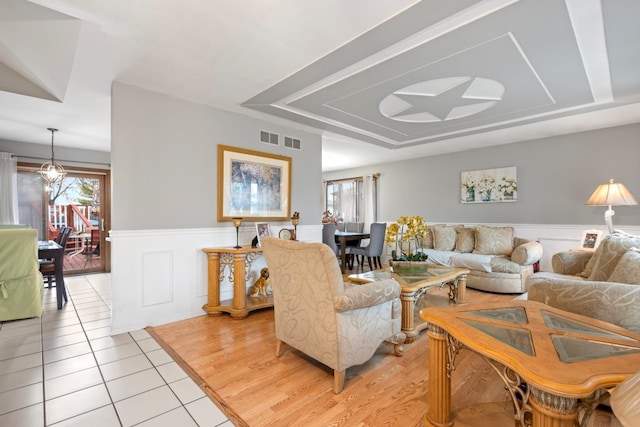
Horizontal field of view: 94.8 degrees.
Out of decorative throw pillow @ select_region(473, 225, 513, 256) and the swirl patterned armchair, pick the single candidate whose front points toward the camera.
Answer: the decorative throw pillow

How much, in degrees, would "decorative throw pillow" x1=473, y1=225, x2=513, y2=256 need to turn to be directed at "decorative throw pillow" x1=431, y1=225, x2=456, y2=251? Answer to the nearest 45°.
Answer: approximately 90° to its right

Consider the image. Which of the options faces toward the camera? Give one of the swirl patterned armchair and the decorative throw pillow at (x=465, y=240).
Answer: the decorative throw pillow

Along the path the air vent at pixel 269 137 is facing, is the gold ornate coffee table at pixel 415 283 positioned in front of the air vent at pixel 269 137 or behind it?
in front

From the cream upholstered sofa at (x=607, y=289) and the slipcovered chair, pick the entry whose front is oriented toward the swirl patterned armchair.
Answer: the cream upholstered sofa

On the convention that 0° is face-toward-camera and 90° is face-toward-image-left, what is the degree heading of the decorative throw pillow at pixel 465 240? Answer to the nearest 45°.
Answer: approximately 0°

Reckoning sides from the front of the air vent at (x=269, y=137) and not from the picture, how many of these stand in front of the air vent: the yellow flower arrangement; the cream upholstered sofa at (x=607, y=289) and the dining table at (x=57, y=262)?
2

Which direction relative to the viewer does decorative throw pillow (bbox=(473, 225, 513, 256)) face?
toward the camera

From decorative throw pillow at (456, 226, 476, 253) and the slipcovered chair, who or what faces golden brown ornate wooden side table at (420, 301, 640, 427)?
the decorative throw pillow

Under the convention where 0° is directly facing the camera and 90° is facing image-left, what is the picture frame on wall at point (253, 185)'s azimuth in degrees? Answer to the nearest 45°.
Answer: approximately 315°

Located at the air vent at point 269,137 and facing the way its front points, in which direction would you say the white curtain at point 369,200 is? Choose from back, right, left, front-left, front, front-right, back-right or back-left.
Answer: left

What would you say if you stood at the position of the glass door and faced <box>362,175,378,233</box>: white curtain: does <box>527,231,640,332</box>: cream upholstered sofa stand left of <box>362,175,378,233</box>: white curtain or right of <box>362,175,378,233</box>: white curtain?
right

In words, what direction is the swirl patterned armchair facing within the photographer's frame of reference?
facing away from the viewer and to the right of the viewer
